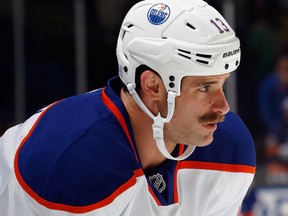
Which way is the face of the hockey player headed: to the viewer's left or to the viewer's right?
to the viewer's right

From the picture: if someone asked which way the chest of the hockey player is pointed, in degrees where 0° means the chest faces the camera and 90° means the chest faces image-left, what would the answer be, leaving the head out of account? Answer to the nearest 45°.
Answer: approximately 315°
